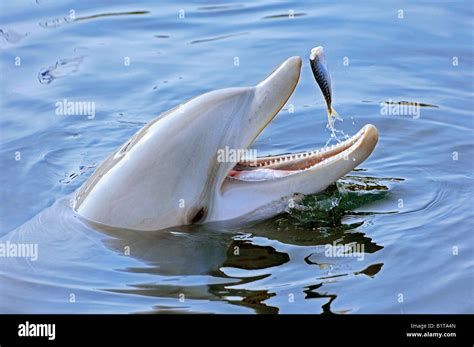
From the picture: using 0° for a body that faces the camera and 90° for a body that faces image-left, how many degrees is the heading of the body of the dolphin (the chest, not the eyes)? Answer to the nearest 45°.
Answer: approximately 270°
